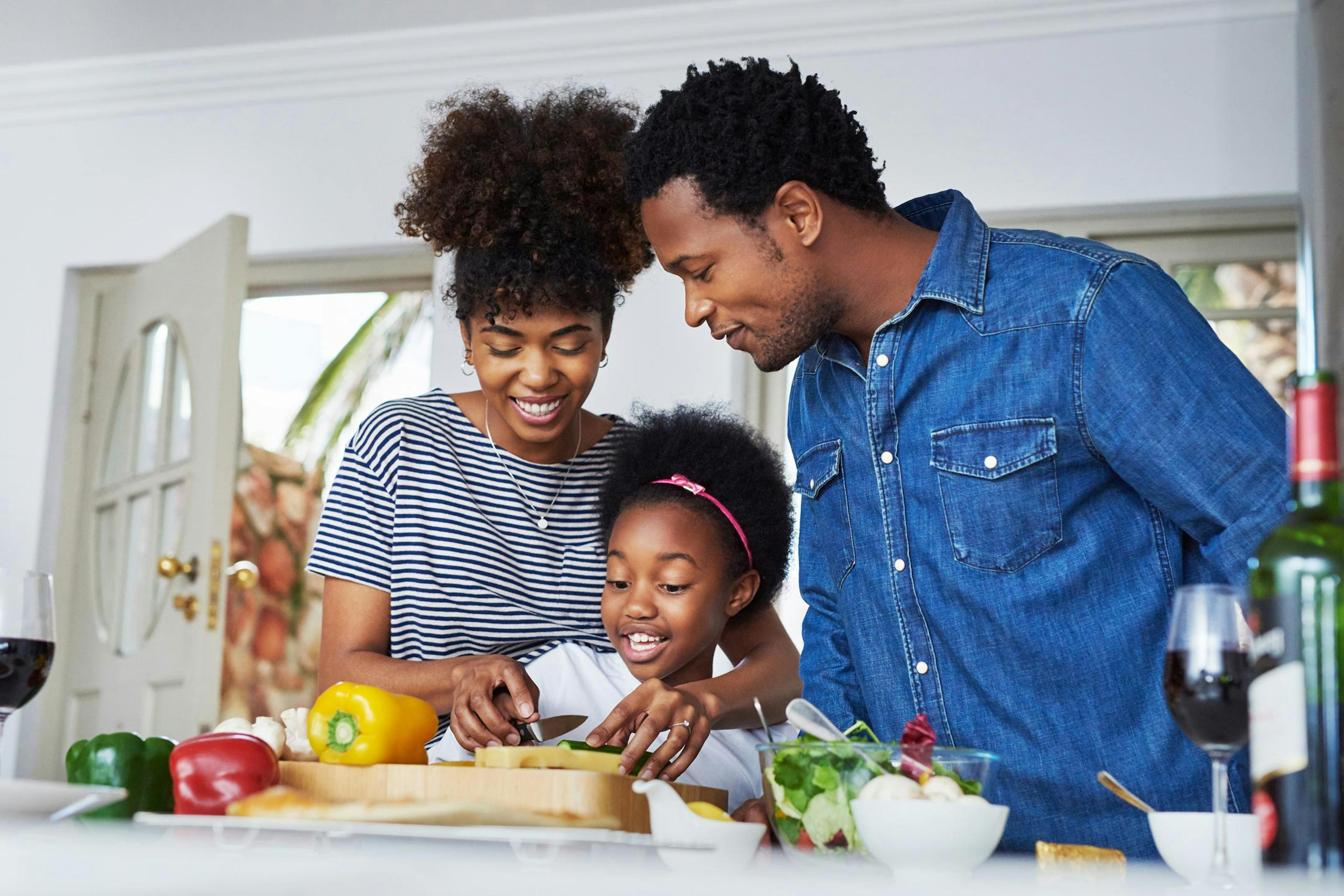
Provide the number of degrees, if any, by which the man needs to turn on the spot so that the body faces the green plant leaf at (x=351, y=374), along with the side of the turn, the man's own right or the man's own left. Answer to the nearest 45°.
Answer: approximately 90° to the man's own right

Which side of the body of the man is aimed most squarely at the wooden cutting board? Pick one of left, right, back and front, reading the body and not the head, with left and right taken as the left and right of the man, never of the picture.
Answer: front

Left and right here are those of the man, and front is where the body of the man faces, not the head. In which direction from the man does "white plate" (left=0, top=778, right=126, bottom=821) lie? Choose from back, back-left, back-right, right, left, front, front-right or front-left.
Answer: front

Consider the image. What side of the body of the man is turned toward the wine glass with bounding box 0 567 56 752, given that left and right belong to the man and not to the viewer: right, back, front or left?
front

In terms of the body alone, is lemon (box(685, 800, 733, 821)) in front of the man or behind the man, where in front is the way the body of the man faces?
in front

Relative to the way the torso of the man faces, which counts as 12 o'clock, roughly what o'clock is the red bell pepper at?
The red bell pepper is roughly at 12 o'clock from the man.

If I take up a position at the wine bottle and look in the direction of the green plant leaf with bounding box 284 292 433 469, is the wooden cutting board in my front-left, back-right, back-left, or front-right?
front-left

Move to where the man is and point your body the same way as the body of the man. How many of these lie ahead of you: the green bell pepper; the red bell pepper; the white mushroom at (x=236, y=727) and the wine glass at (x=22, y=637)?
4

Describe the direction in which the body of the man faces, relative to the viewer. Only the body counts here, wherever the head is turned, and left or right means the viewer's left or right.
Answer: facing the viewer and to the left of the viewer

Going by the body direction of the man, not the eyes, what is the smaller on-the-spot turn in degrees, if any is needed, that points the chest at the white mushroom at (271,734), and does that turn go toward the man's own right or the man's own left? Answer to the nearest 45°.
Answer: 0° — they already face it

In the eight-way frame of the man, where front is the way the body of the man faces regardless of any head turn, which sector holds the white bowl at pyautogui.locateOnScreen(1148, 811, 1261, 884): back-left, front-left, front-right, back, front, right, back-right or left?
front-left

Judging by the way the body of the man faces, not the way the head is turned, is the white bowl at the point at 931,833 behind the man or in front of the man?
in front

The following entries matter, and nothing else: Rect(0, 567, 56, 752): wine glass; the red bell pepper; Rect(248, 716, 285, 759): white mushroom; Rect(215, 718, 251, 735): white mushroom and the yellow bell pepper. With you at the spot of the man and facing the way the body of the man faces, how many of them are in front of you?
5

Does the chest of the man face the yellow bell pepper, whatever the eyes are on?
yes

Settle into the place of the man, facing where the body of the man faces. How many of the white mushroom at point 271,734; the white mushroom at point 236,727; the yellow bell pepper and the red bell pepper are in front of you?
4

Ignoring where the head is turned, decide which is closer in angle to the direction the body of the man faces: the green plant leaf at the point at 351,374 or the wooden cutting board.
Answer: the wooden cutting board
